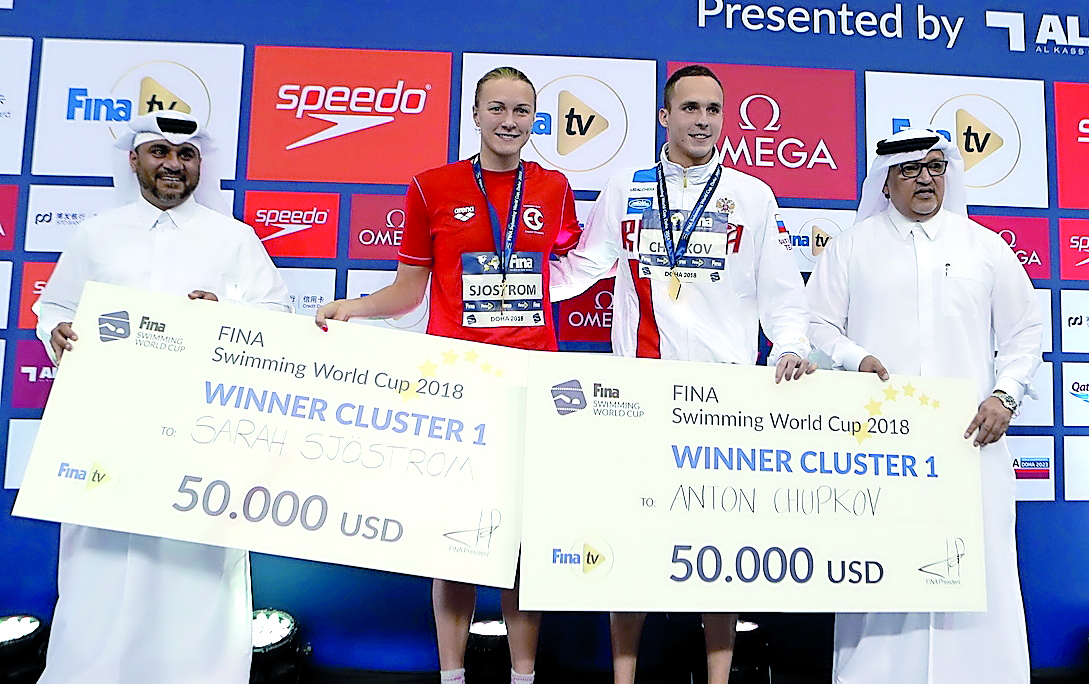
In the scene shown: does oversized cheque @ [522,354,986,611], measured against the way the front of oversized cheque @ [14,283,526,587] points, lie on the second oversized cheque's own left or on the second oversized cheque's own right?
on the second oversized cheque's own left

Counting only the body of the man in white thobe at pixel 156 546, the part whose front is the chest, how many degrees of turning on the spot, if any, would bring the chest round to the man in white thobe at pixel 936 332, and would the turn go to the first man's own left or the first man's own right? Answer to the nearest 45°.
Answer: approximately 45° to the first man's own left

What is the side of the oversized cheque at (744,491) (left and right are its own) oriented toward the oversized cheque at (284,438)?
right

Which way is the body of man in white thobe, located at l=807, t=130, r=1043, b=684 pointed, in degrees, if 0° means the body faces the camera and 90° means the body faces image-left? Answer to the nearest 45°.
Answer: approximately 0°

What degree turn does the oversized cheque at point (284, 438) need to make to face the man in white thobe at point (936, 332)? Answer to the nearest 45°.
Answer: approximately 90° to its left

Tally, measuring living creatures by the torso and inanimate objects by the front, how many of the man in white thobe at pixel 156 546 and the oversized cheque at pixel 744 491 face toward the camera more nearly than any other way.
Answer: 2

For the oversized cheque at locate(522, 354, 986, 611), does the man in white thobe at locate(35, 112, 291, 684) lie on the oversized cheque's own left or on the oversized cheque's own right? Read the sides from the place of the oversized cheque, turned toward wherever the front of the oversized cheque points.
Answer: on the oversized cheque's own right

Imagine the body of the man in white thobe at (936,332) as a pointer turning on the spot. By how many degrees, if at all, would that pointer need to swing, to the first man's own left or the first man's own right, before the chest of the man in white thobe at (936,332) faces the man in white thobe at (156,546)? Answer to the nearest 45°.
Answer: approximately 45° to the first man's own right

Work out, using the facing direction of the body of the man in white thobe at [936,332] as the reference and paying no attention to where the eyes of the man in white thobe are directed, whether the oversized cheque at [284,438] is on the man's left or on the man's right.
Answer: on the man's right

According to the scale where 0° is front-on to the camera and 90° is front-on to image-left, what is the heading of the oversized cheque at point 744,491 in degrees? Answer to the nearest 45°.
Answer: approximately 0°
